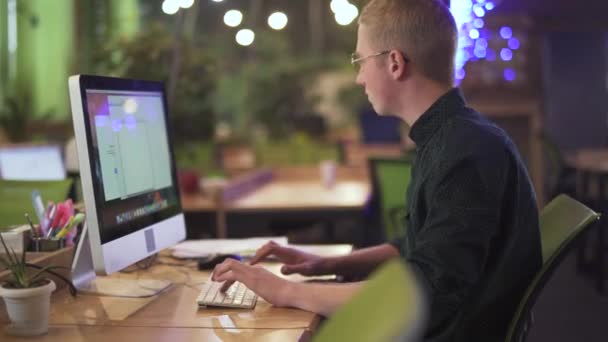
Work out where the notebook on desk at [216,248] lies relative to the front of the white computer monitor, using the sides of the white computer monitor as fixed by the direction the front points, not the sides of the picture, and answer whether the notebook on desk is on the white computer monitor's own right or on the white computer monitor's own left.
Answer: on the white computer monitor's own left

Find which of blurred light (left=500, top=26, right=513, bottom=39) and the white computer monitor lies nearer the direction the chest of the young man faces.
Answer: the white computer monitor

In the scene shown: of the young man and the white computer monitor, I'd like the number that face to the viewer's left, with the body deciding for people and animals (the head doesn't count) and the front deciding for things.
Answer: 1

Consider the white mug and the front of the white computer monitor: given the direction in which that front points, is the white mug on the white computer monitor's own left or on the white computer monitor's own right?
on the white computer monitor's own left

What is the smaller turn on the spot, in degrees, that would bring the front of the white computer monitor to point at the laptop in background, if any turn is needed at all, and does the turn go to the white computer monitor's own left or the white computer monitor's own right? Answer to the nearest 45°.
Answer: approximately 135° to the white computer monitor's own left

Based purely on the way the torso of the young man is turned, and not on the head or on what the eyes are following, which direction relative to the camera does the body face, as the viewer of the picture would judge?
to the viewer's left

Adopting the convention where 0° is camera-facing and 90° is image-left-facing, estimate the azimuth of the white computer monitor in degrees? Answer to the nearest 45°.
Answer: approximately 315°
